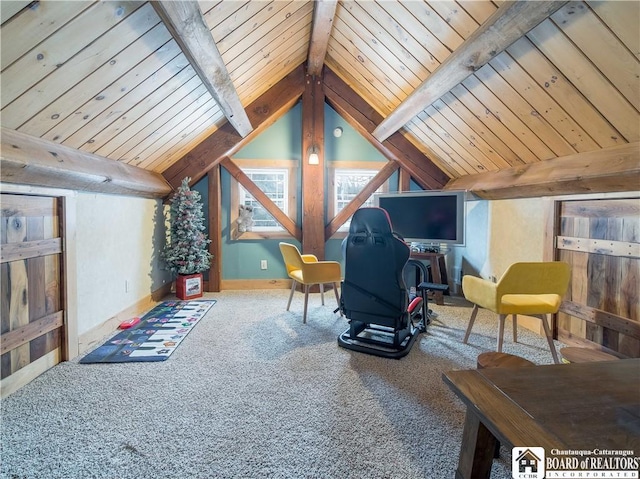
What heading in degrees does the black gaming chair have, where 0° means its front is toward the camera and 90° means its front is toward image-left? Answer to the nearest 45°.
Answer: approximately 225°

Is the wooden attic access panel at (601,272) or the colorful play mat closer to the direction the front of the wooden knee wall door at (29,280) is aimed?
the wooden attic access panel

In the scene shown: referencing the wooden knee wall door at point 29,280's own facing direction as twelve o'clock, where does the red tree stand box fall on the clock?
The red tree stand box is roughly at 9 o'clock from the wooden knee wall door.

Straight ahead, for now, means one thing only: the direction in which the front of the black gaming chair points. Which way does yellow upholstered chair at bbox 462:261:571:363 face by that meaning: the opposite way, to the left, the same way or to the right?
to the left

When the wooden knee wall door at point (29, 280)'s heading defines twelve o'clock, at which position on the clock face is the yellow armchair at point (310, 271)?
The yellow armchair is roughly at 11 o'clock from the wooden knee wall door.

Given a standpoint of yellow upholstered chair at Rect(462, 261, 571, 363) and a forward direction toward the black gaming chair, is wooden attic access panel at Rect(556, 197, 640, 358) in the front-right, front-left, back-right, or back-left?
back-right

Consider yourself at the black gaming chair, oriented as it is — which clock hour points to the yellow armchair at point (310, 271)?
The yellow armchair is roughly at 9 o'clock from the black gaming chair.

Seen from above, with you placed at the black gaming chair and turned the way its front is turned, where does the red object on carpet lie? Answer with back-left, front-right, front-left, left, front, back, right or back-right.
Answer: back-left
